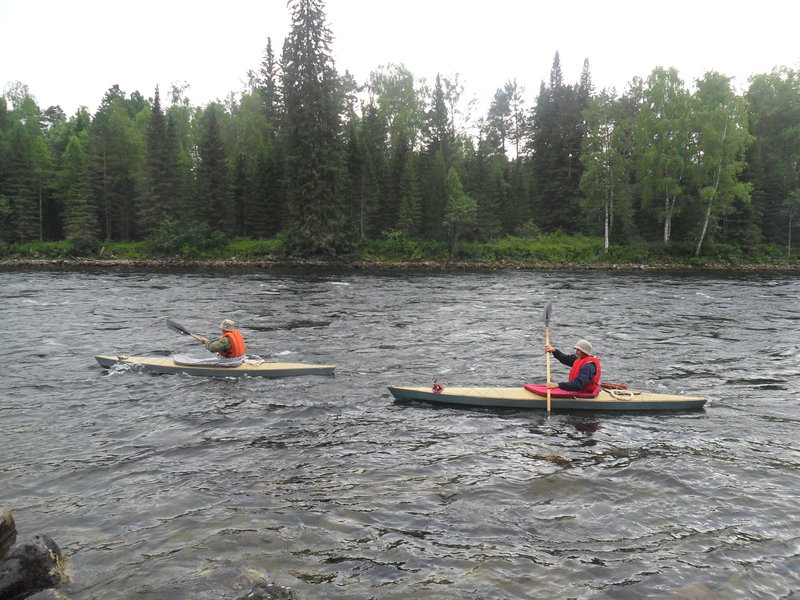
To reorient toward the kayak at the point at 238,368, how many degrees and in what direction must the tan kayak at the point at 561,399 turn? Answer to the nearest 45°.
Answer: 0° — it already faces it

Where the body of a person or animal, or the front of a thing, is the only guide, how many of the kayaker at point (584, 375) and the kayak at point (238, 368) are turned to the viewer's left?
2

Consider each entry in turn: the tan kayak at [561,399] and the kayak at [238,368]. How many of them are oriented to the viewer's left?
2

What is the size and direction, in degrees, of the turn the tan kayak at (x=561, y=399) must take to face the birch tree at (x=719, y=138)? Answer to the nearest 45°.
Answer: approximately 90° to its right

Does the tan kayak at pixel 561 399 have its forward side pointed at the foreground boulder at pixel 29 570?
no

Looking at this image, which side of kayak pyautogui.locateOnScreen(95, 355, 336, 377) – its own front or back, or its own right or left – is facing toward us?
left

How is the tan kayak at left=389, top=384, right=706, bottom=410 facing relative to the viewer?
to the viewer's left

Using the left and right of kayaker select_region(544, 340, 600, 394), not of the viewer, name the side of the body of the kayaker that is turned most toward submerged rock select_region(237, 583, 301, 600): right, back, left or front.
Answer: left

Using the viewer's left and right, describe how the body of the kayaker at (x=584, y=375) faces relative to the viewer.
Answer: facing to the left of the viewer

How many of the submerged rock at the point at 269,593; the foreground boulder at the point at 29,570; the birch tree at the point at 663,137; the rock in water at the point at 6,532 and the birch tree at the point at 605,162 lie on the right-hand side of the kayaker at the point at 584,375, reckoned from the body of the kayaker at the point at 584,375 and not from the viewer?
2

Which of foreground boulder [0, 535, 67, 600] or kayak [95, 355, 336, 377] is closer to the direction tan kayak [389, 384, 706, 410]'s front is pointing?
the kayak

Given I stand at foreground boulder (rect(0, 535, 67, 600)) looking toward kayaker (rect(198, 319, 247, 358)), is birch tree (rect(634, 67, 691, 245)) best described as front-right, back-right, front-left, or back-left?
front-right

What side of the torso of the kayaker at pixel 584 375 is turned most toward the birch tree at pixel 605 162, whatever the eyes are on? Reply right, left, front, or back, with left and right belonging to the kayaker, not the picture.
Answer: right
